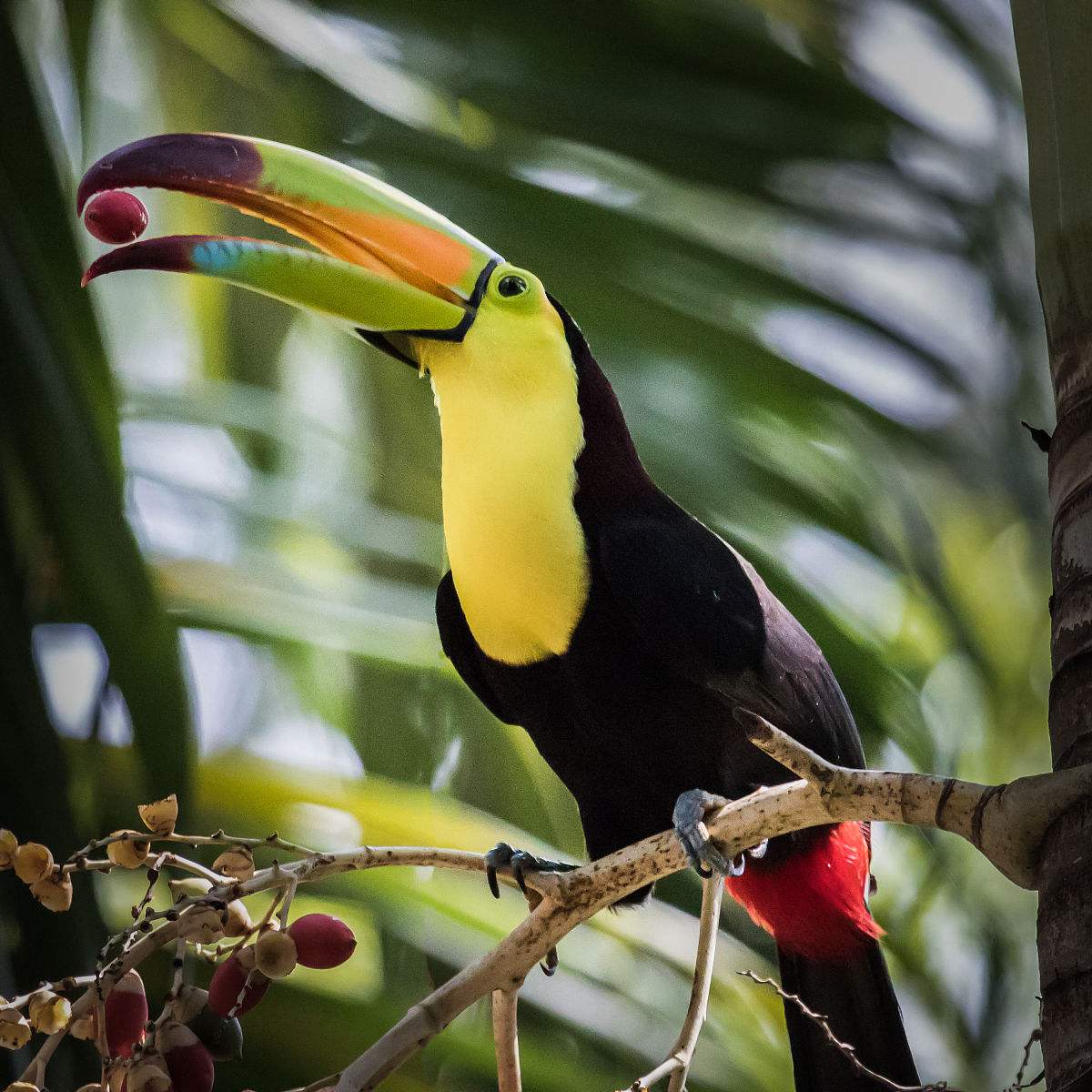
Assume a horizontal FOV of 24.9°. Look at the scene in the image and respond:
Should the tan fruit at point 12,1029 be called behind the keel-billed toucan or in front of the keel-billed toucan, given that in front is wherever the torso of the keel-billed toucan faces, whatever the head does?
in front

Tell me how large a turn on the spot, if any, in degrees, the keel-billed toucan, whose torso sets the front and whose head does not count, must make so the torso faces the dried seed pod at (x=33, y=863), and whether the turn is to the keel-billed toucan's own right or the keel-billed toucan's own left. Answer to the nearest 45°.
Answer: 0° — it already faces it

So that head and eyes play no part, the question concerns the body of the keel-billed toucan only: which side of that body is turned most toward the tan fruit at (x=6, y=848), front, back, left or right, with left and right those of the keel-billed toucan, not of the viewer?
front

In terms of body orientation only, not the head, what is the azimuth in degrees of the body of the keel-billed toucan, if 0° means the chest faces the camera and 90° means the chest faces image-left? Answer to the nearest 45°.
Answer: approximately 45°
